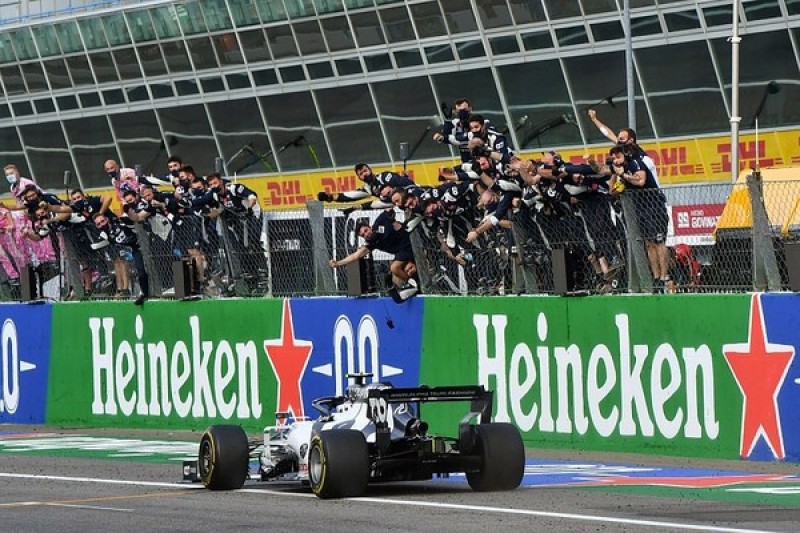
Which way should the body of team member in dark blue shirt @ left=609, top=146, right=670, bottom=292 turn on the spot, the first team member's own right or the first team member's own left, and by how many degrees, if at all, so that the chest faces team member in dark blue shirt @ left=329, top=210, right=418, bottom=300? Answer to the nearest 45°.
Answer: approximately 90° to the first team member's own right

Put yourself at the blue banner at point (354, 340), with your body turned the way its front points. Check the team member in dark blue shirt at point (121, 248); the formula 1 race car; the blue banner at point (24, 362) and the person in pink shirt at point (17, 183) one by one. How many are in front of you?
1

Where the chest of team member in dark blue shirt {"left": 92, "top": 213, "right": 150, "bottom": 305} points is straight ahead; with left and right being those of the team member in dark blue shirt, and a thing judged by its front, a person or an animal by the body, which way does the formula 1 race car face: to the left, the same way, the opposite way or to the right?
to the right

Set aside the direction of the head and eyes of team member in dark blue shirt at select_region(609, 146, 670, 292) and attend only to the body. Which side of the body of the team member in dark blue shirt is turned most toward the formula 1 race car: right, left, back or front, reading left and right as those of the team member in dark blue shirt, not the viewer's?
front

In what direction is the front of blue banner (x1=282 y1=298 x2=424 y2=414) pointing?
toward the camera

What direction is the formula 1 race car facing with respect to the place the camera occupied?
facing away from the viewer and to the left of the viewer

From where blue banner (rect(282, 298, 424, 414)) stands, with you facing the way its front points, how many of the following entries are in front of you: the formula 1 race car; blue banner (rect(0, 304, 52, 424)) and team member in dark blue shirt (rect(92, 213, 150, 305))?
1

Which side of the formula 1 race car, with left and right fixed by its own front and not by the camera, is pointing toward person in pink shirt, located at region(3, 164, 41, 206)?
front

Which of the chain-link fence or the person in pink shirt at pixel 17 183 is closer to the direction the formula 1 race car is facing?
the person in pink shirt

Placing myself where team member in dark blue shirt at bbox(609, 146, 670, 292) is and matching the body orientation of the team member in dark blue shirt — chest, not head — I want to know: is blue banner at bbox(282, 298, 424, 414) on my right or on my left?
on my right

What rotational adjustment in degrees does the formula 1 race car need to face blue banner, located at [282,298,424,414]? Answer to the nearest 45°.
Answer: approximately 45° to its right

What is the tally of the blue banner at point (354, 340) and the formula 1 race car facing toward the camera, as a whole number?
1
